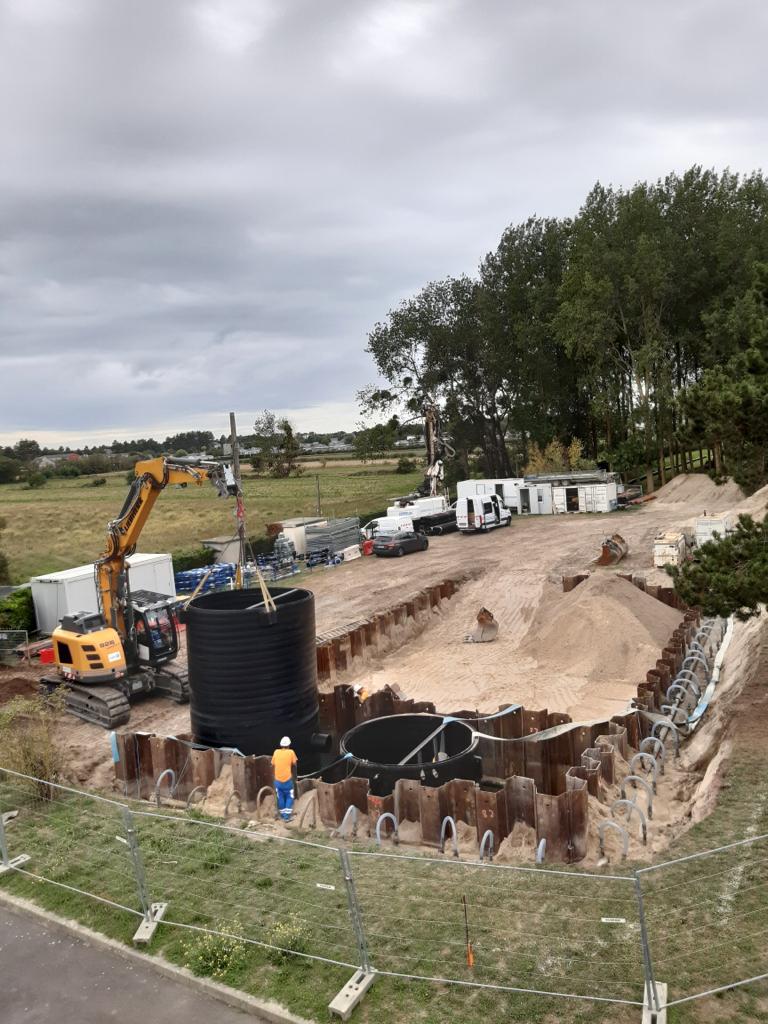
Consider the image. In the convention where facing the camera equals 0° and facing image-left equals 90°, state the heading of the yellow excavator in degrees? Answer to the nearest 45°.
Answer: approximately 315°

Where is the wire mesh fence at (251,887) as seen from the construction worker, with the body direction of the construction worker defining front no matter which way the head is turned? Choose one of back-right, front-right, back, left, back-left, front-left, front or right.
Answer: back

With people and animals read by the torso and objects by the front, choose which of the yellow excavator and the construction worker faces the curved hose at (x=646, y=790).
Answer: the yellow excavator

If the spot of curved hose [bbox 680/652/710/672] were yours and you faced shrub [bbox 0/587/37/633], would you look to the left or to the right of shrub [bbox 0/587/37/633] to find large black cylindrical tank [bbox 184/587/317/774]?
left

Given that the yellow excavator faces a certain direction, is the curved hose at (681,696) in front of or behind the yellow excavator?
in front

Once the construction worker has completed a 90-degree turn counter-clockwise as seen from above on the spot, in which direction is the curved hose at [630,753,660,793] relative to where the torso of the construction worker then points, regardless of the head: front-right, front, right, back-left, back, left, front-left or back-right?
back

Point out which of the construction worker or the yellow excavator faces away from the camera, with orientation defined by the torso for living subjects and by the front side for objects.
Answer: the construction worker

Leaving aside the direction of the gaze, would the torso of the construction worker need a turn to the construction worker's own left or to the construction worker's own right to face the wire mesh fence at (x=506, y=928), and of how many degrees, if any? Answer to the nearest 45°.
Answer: approximately 180°

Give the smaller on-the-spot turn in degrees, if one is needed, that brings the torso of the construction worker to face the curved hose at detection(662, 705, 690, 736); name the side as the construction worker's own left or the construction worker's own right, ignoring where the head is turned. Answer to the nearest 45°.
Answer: approximately 90° to the construction worker's own right

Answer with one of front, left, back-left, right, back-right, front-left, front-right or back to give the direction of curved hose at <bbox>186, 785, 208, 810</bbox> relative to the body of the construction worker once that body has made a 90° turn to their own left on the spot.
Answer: front-right

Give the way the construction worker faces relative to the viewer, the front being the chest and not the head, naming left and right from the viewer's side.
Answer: facing away from the viewer

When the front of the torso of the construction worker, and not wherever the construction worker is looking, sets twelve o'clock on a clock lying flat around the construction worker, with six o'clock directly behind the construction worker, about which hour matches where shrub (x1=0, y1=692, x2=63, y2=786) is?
The shrub is roughly at 9 o'clock from the construction worker.

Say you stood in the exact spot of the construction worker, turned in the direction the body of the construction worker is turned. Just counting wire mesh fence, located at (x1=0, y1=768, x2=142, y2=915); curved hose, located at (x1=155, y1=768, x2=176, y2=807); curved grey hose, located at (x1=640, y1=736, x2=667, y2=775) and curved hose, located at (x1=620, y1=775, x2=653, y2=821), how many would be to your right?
2

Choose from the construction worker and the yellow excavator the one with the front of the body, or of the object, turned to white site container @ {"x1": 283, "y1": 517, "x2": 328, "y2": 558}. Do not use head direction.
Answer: the construction worker

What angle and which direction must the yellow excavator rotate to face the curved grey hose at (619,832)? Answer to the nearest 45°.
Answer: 0° — it already faces it

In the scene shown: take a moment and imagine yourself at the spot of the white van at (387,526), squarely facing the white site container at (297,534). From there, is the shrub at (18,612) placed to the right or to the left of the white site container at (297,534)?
left

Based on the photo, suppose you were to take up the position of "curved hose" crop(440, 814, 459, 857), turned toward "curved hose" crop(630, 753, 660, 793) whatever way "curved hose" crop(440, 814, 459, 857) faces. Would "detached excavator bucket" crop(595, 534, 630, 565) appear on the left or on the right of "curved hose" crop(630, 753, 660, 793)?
left

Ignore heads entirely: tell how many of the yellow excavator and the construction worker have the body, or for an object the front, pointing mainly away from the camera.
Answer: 1

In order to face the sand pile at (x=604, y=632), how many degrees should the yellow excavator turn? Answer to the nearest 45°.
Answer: approximately 45° to its left
